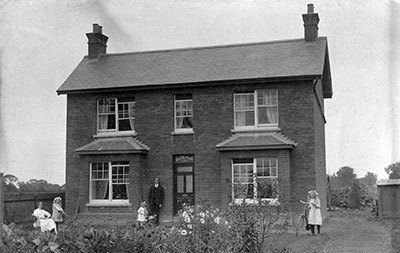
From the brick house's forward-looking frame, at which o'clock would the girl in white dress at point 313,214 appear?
The girl in white dress is roughly at 11 o'clock from the brick house.

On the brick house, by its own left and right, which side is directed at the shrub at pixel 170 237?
front

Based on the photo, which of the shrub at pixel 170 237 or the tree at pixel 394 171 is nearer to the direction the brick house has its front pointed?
the shrub

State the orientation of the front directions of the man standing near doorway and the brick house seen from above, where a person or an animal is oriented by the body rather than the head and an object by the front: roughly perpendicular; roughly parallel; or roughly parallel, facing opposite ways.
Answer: roughly parallel

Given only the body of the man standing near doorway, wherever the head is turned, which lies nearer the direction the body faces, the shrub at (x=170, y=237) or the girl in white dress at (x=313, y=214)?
the shrub

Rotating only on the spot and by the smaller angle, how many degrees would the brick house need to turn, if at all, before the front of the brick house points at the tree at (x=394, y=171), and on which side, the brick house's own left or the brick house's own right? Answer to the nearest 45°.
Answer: approximately 135° to the brick house's own left

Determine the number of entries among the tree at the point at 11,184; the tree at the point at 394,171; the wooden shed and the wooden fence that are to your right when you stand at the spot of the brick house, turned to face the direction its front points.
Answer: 2

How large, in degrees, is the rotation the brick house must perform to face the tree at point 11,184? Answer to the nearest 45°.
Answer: approximately 90° to its right

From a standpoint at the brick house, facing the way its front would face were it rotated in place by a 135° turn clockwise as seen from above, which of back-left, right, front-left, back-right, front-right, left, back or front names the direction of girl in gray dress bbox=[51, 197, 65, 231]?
left

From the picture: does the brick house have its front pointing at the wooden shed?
no

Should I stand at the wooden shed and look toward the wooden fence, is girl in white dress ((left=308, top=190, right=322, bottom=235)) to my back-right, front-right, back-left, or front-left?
front-left

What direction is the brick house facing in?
toward the camera

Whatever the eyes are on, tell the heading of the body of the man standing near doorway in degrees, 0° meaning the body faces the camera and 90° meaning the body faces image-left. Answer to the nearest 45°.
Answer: approximately 0°

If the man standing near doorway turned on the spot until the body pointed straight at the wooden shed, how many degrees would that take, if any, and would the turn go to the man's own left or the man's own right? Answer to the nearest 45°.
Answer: approximately 90° to the man's own left

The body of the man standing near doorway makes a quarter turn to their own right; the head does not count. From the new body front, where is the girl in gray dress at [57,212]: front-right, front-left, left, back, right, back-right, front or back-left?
front-left

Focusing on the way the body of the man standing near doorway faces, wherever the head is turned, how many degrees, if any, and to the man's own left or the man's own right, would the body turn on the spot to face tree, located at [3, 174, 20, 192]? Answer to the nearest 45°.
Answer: approximately 90° to the man's own right
